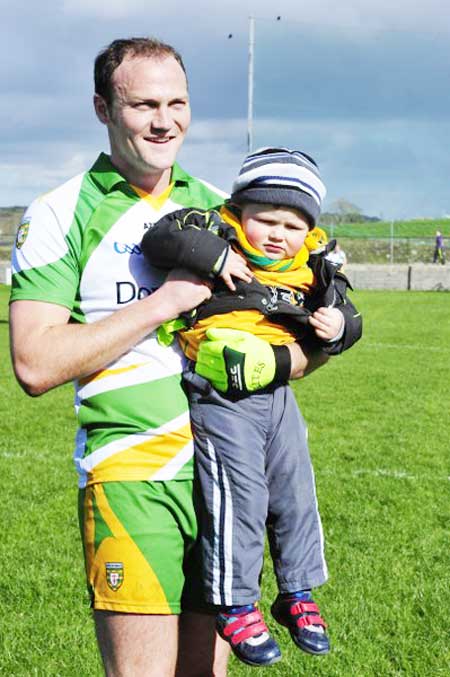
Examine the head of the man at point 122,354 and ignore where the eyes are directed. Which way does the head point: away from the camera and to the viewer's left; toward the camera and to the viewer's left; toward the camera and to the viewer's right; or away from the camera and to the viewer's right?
toward the camera and to the viewer's right

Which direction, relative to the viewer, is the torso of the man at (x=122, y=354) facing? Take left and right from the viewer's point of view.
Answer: facing the viewer and to the right of the viewer

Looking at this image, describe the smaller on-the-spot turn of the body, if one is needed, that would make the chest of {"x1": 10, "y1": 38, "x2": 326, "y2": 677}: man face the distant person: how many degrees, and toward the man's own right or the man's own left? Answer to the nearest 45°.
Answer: approximately 135° to the man's own left
